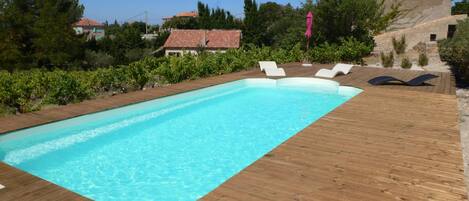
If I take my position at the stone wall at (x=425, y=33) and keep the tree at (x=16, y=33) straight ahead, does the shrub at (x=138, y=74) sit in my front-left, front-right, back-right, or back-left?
front-left

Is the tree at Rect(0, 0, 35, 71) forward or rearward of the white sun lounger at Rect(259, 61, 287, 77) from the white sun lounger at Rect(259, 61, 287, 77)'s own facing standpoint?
rearward

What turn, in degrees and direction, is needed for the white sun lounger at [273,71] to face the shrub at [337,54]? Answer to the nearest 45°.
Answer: approximately 90° to its left

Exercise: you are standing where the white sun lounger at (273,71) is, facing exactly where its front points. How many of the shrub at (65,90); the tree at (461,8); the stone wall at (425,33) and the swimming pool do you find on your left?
2

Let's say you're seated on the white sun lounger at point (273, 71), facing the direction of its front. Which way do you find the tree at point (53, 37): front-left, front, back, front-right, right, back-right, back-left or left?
back

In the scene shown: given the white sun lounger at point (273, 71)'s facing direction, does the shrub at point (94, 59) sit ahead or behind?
behind

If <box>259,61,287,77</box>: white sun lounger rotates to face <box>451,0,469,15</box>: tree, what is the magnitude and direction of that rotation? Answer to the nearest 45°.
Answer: approximately 90° to its left

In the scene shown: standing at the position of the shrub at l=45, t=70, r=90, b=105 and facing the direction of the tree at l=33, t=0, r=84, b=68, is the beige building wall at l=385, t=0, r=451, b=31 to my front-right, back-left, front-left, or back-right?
front-right

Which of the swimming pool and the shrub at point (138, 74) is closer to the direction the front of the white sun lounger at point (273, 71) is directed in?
the swimming pool

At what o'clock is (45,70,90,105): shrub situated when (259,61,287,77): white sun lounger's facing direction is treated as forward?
The shrub is roughly at 3 o'clock from the white sun lounger.

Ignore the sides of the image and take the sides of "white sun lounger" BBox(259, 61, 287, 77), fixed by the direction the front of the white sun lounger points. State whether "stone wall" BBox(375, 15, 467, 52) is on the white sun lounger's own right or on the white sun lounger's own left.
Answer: on the white sun lounger's own left

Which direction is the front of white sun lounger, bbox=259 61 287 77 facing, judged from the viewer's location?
facing the viewer and to the right of the viewer

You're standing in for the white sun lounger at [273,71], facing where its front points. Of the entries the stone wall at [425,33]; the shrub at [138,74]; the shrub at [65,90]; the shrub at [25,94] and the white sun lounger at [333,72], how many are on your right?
3

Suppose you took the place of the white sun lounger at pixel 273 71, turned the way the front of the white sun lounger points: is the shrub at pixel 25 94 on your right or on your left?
on your right

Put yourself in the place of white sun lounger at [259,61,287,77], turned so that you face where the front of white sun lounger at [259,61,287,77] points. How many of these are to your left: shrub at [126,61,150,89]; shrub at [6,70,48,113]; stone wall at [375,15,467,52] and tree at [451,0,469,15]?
2

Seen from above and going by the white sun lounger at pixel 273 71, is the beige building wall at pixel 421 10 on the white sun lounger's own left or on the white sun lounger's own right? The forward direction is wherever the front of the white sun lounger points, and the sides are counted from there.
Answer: on the white sun lounger's own left

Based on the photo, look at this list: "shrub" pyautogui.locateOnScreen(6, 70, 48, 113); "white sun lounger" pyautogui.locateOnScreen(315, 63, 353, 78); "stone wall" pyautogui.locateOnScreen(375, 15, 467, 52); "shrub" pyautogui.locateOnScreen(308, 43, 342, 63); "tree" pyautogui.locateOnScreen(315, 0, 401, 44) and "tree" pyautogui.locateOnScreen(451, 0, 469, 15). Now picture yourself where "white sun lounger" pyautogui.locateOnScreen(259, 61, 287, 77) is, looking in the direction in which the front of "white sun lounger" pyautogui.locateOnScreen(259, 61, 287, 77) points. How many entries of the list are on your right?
1
